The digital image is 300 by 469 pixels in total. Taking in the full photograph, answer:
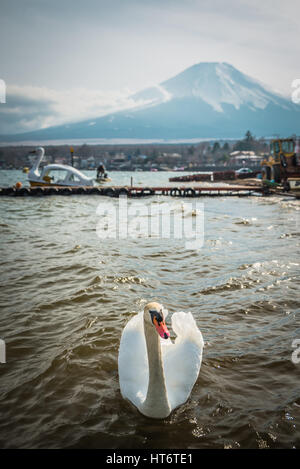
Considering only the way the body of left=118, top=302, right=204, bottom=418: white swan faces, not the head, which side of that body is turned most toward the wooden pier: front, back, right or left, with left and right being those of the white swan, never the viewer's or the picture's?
back

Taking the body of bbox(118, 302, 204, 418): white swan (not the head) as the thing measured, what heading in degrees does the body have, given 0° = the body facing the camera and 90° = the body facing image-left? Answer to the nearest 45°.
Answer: approximately 0°
